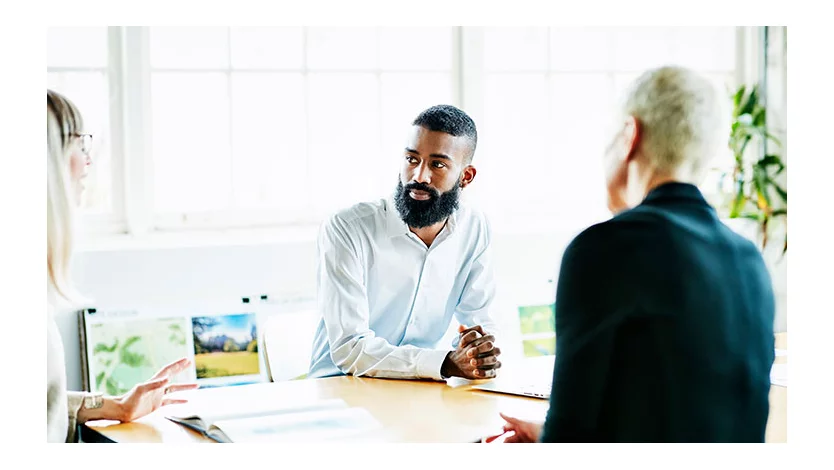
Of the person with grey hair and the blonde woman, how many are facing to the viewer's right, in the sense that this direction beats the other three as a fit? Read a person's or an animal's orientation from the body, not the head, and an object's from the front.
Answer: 1

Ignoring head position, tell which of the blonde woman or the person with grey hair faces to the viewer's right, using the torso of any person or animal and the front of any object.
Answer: the blonde woman

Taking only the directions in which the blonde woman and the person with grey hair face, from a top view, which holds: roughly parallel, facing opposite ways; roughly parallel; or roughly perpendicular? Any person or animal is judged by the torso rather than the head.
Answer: roughly perpendicular

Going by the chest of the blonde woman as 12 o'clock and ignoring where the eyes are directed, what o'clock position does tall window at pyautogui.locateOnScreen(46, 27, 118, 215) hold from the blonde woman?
The tall window is roughly at 9 o'clock from the blonde woman.

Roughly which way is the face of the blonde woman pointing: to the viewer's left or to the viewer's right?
to the viewer's right

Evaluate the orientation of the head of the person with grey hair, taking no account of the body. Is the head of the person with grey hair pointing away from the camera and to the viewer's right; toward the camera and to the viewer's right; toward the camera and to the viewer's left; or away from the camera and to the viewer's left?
away from the camera and to the viewer's left

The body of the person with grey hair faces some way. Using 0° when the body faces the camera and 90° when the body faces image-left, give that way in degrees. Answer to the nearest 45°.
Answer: approximately 135°

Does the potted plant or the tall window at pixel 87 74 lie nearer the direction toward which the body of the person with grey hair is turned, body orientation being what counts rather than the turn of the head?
the tall window

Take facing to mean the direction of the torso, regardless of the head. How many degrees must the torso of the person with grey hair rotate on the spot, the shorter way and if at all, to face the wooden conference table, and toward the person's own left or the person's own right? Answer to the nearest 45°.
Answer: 0° — they already face it

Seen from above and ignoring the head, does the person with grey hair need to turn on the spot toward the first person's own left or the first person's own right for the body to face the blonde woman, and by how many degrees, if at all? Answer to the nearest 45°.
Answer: approximately 45° to the first person's own left

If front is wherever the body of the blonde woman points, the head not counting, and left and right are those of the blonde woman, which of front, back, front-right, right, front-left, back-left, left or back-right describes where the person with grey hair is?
front-right

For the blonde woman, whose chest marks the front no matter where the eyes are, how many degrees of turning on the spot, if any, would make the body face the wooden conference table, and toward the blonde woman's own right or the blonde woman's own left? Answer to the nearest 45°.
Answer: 0° — they already face it

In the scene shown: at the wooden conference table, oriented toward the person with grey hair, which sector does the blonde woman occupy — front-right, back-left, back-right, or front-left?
back-right

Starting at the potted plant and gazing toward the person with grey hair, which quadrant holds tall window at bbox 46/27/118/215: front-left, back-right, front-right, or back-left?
front-right

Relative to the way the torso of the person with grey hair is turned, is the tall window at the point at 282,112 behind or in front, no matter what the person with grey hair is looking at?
in front

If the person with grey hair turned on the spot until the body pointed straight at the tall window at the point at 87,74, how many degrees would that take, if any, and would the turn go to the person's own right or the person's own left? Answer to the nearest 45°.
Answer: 0° — they already face it

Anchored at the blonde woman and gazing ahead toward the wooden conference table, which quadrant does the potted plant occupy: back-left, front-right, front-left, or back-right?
front-left

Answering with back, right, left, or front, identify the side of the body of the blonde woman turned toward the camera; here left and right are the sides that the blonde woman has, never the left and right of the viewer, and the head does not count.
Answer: right

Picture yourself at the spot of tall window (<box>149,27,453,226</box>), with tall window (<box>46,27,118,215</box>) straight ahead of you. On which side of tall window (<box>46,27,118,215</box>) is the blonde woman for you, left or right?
left

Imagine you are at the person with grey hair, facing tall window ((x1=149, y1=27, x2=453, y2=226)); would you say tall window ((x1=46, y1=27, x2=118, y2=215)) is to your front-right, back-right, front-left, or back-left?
front-left
